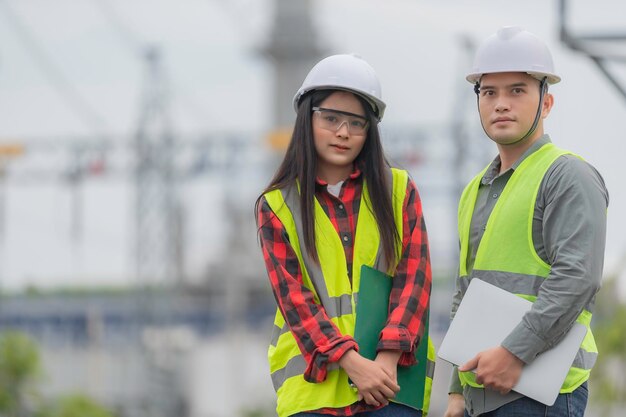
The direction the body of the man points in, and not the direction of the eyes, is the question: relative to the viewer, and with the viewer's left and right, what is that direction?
facing the viewer and to the left of the viewer

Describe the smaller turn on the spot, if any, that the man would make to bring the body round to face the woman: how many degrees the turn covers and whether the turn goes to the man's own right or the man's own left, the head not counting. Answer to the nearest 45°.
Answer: approximately 45° to the man's own right
